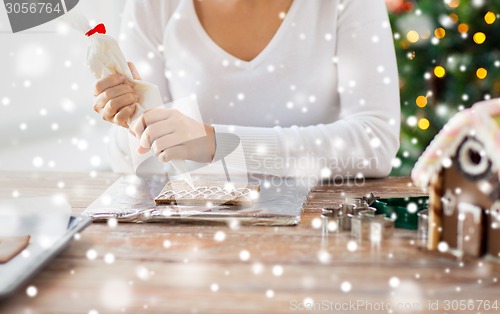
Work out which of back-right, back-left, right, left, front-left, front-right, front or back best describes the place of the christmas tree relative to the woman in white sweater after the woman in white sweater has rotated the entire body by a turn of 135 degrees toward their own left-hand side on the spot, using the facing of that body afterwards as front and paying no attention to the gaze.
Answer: front

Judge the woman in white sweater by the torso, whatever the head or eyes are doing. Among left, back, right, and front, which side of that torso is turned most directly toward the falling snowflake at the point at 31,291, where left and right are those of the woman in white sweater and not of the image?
front

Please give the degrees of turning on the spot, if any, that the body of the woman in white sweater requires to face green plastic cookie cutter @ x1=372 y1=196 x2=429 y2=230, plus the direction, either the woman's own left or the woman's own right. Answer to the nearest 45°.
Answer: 0° — they already face it

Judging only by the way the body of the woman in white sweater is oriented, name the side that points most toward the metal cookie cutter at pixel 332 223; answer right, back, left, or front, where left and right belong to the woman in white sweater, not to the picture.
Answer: front

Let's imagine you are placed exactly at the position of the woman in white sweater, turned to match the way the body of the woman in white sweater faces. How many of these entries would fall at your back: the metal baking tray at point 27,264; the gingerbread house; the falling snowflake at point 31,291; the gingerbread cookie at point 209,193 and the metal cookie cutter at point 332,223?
0

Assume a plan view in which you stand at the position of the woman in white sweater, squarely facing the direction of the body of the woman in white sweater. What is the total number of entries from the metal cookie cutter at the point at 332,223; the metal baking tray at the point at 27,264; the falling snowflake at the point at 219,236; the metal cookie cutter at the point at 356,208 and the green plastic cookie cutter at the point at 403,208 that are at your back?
0

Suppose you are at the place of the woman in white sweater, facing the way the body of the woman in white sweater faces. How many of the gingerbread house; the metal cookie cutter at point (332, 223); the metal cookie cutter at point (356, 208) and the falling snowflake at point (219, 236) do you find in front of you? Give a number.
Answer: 4

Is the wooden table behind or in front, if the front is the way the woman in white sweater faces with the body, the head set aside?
in front

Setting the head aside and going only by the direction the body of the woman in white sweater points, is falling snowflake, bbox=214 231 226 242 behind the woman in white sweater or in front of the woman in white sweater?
in front

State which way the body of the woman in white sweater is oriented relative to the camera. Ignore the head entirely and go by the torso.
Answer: toward the camera

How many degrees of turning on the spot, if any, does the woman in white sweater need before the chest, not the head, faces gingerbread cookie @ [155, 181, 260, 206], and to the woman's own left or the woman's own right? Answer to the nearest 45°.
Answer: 0° — they already face it

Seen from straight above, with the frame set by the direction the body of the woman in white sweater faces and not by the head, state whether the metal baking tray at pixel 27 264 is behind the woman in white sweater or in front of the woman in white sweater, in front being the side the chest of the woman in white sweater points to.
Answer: in front

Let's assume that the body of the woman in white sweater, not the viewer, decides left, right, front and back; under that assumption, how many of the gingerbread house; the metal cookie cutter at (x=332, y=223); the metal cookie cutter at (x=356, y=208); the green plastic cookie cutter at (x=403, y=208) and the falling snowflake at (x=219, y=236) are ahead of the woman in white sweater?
5

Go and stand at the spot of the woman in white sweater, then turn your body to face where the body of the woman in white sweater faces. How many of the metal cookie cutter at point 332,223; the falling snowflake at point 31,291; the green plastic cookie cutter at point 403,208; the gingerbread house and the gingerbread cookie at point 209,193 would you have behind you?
0
